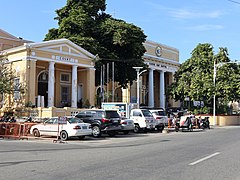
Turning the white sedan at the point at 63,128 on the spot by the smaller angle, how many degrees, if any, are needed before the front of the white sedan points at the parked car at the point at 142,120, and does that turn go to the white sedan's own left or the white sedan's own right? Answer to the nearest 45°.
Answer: approximately 90° to the white sedan's own right

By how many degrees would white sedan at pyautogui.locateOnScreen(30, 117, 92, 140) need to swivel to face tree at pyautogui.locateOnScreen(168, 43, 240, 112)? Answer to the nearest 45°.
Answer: approximately 90° to its right

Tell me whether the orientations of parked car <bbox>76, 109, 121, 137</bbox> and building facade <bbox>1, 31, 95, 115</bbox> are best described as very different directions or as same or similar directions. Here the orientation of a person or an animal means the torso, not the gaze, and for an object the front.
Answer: very different directions

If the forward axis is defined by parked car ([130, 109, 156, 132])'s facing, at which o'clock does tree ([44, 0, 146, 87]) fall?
The tree is roughly at 7 o'clock from the parked car.

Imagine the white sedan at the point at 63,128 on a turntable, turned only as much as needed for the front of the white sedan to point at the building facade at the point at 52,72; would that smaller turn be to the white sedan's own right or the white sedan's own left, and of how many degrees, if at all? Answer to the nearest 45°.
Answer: approximately 45° to the white sedan's own right

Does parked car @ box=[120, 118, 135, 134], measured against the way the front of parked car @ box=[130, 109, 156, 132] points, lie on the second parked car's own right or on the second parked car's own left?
on the second parked car's own right

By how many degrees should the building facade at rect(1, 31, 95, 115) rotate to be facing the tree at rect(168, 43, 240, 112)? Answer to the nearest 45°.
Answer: approximately 45° to its left

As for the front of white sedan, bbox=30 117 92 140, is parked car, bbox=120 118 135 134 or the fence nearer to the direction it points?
the fence

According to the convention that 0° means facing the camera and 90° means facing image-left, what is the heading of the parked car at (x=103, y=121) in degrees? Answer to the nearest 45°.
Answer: approximately 135°

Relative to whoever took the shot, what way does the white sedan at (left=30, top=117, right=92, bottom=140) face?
facing away from the viewer and to the left of the viewer
